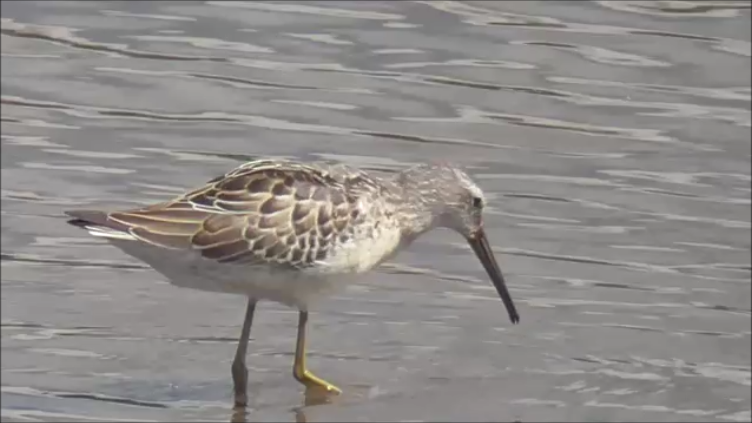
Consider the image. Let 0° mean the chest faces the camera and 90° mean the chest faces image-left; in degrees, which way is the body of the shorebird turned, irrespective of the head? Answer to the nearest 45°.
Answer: approximately 270°
